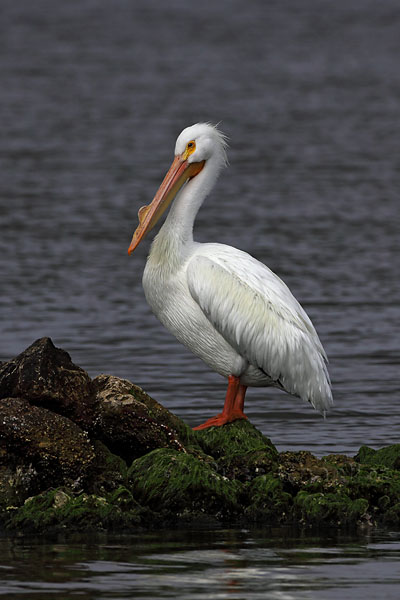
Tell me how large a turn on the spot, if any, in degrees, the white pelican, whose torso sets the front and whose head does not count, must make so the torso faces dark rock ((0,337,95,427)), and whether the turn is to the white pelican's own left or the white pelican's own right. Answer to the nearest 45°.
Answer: approximately 45° to the white pelican's own left

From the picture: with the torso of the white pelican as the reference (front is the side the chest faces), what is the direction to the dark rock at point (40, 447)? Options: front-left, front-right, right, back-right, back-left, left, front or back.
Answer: front-left

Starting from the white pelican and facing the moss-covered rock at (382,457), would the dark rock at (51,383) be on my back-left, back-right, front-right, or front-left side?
back-right

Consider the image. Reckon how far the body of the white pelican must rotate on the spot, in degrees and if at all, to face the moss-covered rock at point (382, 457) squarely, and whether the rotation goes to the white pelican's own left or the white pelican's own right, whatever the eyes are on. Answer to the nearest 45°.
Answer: approximately 180°

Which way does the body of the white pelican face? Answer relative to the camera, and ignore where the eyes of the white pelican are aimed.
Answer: to the viewer's left
